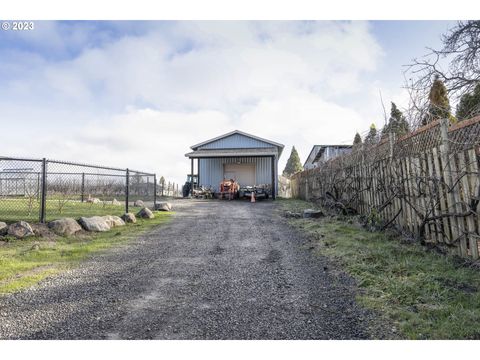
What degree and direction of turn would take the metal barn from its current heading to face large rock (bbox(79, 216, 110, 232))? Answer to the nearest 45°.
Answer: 0° — it already faces it

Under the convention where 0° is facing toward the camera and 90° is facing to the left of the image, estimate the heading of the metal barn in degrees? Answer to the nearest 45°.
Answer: approximately 0°

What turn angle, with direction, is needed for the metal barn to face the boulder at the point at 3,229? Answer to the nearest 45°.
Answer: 0° — it already faces it

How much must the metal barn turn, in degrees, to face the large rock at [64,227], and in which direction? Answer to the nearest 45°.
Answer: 0° — it already faces it

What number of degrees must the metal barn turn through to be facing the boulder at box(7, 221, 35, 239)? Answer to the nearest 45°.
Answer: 0° — it already faces it
